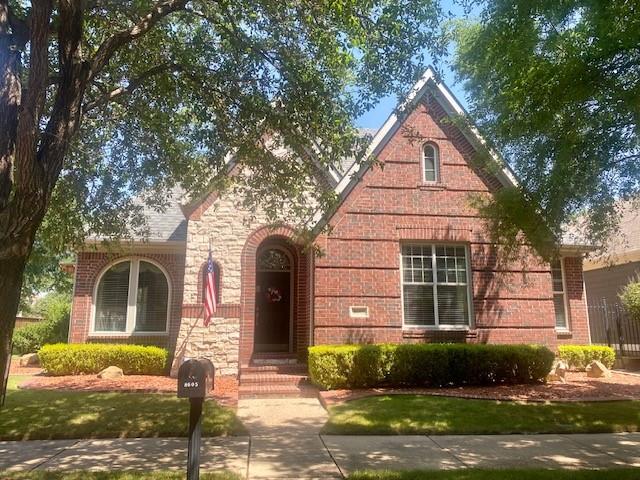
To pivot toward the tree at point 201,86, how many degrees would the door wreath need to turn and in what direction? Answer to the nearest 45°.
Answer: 0° — it already faces it

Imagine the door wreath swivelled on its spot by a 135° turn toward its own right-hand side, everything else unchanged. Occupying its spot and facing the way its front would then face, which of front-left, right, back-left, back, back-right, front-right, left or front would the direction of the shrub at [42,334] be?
front

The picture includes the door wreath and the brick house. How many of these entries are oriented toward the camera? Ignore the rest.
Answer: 2

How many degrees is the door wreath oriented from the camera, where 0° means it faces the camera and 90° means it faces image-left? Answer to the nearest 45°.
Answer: approximately 0°

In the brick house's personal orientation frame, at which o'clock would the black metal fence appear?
The black metal fence is roughly at 8 o'clock from the brick house.

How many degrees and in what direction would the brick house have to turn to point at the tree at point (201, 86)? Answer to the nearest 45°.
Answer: approximately 45° to its right

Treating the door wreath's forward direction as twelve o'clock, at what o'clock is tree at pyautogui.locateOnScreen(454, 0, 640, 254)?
The tree is roughly at 11 o'clock from the door wreath.

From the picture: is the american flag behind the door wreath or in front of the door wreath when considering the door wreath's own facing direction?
in front

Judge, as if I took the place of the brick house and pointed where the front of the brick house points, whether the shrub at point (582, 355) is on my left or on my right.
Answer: on my left

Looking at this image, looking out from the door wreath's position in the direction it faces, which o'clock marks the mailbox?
The mailbox is roughly at 12 o'clock from the door wreath.

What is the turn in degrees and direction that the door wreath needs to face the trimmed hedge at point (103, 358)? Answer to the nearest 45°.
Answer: approximately 90° to its right

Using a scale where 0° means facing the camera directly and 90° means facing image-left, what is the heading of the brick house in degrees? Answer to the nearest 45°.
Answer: approximately 0°
